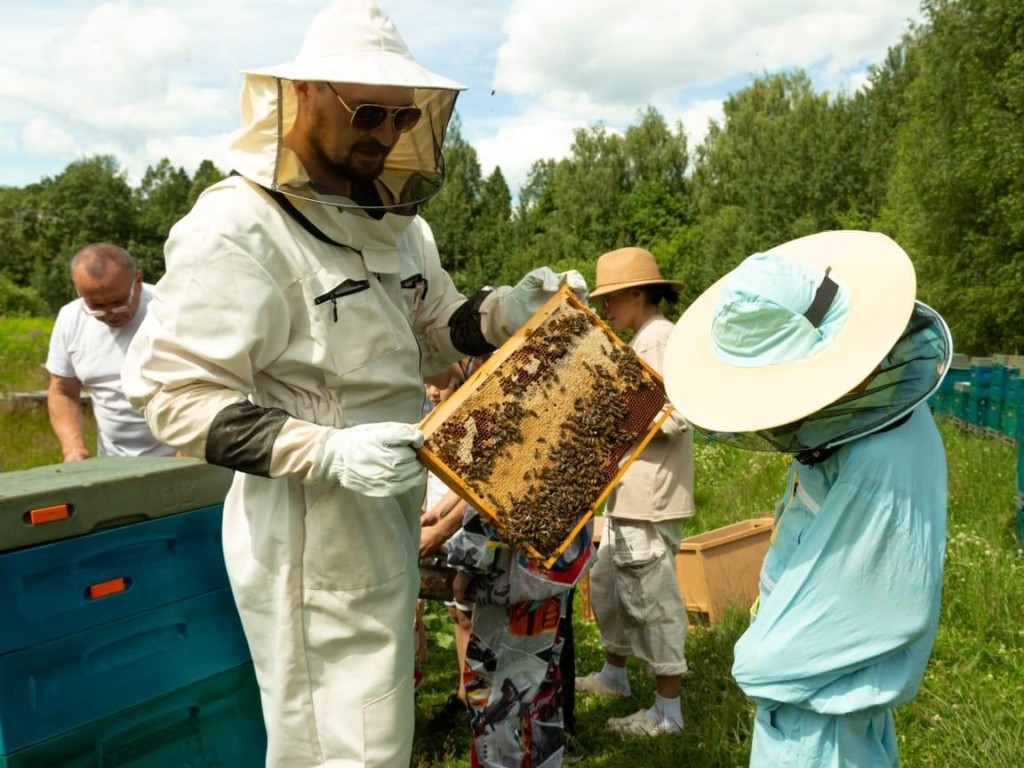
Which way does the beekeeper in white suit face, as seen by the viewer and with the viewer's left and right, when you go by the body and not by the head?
facing the viewer and to the right of the viewer

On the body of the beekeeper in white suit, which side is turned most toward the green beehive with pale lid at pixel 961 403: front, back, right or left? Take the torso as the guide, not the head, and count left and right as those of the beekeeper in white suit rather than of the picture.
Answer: left

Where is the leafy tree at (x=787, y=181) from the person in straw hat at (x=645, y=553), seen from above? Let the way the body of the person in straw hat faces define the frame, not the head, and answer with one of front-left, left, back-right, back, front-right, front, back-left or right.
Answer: right

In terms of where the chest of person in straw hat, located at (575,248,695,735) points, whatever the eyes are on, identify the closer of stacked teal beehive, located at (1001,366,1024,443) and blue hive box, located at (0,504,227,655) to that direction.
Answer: the blue hive box

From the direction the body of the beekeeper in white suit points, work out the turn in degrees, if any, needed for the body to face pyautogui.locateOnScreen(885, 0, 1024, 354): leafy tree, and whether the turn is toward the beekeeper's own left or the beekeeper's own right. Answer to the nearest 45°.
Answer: approximately 90° to the beekeeper's own left

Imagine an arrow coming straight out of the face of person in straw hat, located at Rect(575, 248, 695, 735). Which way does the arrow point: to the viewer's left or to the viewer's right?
to the viewer's left

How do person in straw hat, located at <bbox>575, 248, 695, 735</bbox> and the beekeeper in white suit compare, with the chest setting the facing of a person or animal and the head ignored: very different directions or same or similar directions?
very different directions

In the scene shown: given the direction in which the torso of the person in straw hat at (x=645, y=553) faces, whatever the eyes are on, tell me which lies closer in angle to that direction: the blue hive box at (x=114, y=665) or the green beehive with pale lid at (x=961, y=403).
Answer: the blue hive box

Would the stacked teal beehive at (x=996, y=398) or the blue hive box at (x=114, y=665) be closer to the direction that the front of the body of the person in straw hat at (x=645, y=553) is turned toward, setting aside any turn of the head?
the blue hive box

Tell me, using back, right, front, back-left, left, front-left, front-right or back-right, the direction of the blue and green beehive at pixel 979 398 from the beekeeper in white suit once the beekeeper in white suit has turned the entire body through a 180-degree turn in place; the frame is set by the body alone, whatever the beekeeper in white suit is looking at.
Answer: right

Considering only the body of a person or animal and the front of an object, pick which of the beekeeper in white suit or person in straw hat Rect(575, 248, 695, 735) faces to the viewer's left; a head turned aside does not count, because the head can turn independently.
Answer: the person in straw hat

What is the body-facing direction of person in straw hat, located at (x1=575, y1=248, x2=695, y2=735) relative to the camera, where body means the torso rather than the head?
to the viewer's left

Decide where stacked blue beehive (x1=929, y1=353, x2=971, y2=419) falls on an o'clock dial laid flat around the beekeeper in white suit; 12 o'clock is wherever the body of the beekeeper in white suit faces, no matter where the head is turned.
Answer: The stacked blue beehive is roughly at 9 o'clock from the beekeeper in white suit.
